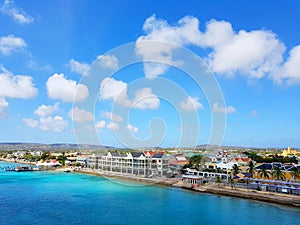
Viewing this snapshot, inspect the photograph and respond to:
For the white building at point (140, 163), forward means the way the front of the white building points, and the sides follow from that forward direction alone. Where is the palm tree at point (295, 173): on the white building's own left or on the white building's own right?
on the white building's own left

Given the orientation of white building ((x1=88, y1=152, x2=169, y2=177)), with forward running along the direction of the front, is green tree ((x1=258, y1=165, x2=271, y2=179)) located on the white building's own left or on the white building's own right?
on the white building's own left

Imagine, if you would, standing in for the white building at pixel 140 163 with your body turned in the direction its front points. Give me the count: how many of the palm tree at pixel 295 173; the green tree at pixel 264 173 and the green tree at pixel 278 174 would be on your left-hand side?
3

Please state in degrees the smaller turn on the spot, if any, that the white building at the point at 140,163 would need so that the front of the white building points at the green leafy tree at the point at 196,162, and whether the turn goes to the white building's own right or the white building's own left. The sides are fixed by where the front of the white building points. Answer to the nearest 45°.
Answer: approximately 135° to the white building's own left

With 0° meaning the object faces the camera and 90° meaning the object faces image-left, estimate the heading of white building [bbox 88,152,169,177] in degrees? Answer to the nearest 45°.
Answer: approximately 45°

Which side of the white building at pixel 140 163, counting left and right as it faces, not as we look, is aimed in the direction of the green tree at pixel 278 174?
left
